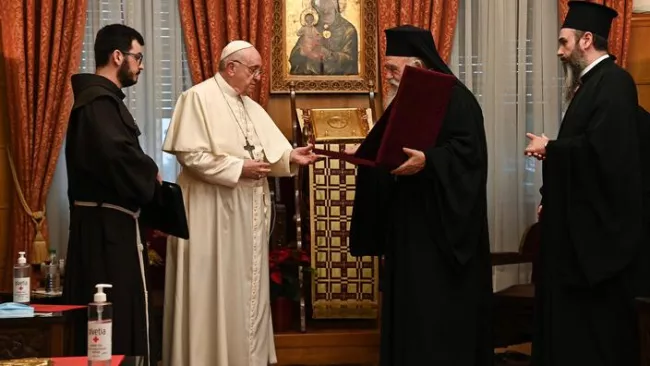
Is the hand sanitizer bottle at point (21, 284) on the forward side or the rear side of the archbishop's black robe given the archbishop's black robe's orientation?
on the forward side

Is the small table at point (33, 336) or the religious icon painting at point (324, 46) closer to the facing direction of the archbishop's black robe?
the small table

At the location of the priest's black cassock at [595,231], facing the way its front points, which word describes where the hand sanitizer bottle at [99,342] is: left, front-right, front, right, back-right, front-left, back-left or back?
front-left

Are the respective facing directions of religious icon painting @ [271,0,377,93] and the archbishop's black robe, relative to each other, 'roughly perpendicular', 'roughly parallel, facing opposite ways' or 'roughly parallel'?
roughly perpendicular

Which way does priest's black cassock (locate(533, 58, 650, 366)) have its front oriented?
to the viewer's left

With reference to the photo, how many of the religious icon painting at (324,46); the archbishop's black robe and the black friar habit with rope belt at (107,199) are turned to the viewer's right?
1

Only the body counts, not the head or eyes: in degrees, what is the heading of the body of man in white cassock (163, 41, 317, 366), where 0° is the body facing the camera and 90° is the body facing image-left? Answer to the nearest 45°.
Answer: approximately 315°

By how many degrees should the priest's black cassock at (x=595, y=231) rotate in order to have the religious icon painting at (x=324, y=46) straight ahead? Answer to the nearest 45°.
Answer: approximately 45° to its right

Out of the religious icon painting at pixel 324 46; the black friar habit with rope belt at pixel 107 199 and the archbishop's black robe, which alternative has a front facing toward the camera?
the religious icon painting

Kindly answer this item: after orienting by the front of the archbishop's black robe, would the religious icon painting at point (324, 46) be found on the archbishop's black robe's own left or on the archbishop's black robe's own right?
on the archbishop's black robe's own right

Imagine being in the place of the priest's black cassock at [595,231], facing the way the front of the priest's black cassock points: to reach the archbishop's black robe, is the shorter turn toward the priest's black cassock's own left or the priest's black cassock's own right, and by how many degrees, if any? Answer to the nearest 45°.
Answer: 0° — it already faces it

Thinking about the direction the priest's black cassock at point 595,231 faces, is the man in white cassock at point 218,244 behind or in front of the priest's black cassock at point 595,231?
in front

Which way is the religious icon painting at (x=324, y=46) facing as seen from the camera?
toward the camera

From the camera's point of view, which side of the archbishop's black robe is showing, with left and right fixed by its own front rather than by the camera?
left

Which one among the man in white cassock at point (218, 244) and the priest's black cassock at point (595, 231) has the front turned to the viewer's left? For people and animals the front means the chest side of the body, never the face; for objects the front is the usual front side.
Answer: the priest's black cassock

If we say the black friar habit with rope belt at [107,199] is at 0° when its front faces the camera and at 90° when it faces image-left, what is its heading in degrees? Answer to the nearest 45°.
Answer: approximately 270°

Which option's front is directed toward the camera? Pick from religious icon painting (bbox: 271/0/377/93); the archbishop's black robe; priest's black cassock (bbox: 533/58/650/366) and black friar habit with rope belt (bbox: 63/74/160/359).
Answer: the religious icon painting

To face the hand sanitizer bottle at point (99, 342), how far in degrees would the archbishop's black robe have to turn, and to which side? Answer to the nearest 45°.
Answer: approximately 45° to its left
